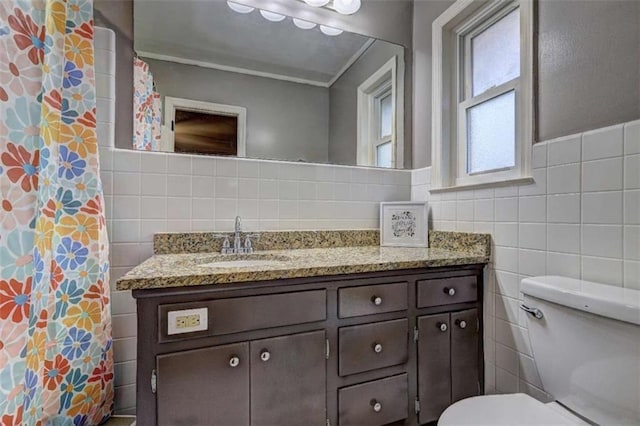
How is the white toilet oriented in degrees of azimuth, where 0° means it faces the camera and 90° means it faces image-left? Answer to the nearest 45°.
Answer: approximately 45°

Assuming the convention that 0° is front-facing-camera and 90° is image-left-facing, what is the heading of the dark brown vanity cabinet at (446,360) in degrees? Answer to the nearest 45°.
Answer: approximately 315°

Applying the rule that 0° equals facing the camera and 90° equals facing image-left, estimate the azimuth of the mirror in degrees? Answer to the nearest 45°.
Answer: approximately 315°

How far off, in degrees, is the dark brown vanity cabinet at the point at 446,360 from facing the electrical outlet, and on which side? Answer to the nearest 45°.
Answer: approximately 90° to its right

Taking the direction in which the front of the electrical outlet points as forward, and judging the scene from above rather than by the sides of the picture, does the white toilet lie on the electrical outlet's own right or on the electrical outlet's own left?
on the electrical outlet's own left
